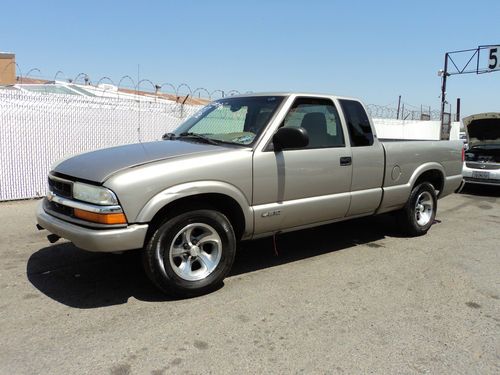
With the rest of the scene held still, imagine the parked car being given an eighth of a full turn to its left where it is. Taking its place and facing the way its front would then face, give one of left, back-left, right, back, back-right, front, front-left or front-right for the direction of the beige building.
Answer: back-right

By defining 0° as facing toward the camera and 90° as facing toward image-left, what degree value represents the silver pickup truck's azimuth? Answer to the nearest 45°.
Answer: approximately 45°

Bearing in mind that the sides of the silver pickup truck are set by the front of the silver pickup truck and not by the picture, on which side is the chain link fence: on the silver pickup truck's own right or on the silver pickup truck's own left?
on the silver pickup truck's own right

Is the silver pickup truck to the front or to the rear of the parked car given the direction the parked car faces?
to the front

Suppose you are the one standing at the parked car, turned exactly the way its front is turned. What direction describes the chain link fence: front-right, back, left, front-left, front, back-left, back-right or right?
front-right

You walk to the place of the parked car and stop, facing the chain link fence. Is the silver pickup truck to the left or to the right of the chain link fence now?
left

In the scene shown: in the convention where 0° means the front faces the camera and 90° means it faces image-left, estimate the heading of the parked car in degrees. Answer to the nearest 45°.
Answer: approximately 0°

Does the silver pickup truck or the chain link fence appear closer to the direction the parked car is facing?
the silver pickup truck

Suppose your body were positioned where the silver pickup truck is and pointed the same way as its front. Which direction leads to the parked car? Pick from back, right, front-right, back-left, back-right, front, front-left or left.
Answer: back

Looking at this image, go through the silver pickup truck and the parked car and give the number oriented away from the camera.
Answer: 0
